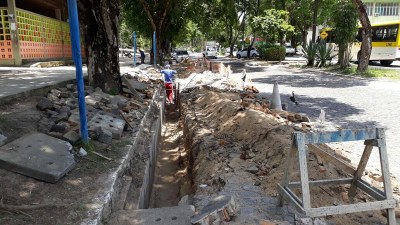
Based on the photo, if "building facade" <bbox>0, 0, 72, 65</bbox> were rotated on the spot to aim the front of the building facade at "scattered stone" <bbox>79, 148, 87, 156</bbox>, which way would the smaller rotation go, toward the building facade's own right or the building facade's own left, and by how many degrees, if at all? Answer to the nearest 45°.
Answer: approximately 45° to the building facade's own right

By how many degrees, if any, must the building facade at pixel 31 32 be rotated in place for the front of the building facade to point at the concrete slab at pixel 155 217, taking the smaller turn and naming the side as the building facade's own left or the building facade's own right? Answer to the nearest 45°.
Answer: approximately 45° to the building facade's own right

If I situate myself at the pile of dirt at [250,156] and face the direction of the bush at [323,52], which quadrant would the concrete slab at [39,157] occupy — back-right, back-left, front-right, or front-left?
back-left

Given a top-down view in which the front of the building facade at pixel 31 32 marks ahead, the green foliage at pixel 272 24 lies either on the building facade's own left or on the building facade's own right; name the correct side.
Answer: on the building facade's own left

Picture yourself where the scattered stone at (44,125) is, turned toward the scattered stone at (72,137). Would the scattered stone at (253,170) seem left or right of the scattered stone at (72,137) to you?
left

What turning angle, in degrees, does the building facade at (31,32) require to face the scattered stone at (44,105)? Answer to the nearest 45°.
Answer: approximately 45° to its right

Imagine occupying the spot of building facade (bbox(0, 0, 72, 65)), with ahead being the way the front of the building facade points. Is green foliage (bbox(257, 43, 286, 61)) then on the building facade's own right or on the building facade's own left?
on the building facade's own left
